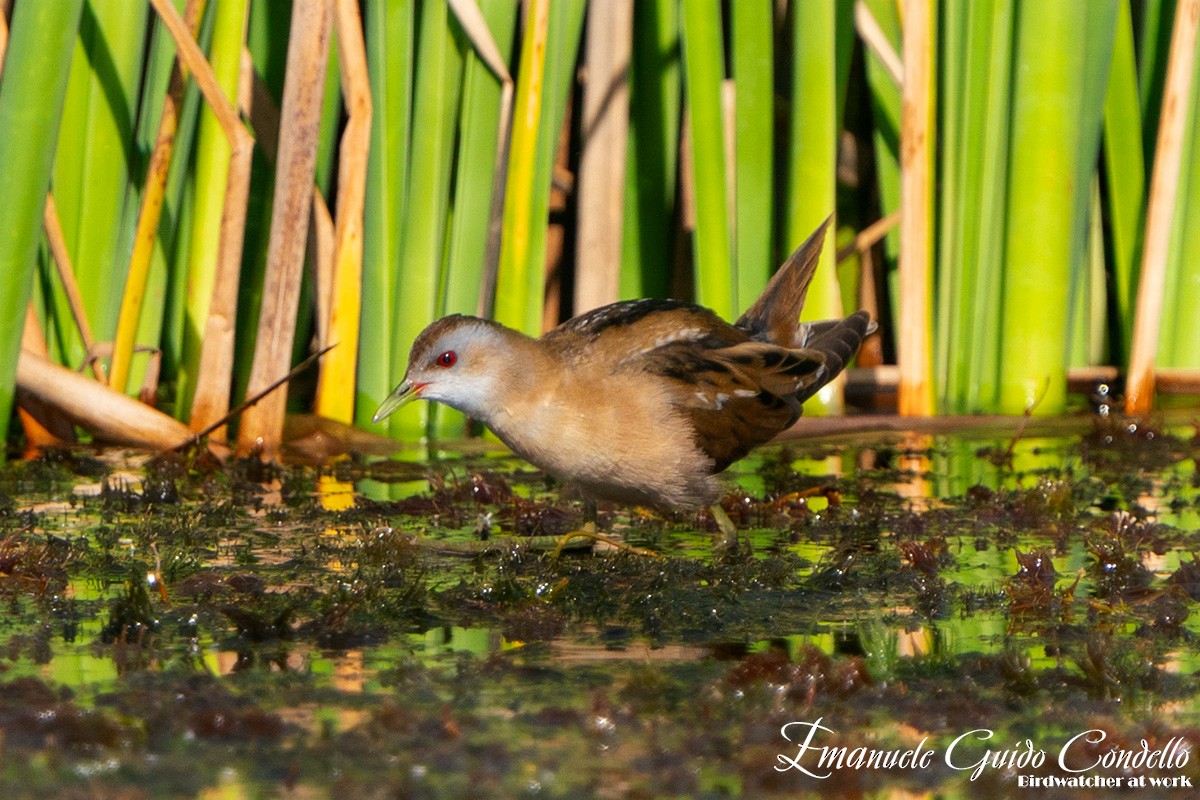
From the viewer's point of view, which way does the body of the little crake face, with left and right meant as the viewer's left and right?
facing to the left of the viewer

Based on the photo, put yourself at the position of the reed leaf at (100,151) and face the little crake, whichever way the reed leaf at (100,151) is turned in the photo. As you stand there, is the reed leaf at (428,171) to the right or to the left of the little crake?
left

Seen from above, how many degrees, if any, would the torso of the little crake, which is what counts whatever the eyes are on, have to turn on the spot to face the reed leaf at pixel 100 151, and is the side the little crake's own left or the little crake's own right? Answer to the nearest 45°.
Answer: approximately 45° to the little crake's own right

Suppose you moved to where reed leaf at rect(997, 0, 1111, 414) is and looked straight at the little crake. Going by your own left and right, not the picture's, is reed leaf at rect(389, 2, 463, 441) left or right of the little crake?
right

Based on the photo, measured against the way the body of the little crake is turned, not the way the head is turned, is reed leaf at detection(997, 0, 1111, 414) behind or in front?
behind

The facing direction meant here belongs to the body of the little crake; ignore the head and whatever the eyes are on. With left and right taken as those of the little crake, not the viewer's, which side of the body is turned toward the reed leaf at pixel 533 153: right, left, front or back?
right

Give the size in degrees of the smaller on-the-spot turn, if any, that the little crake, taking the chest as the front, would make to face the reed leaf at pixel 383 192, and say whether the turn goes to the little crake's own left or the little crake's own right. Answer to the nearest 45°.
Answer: approximately 45° to the little crake's own right

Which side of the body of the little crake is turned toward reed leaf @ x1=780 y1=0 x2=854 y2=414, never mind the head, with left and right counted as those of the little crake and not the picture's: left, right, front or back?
right
